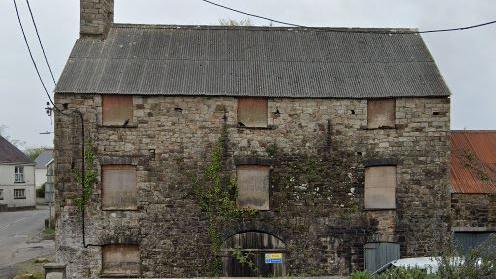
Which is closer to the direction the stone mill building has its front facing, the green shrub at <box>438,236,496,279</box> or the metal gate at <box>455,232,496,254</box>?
the green shrub

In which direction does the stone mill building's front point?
toward the camera

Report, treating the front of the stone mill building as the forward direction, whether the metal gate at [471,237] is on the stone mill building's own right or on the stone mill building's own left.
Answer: on the stone mill building's own left

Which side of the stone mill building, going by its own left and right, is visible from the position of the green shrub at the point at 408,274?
front
